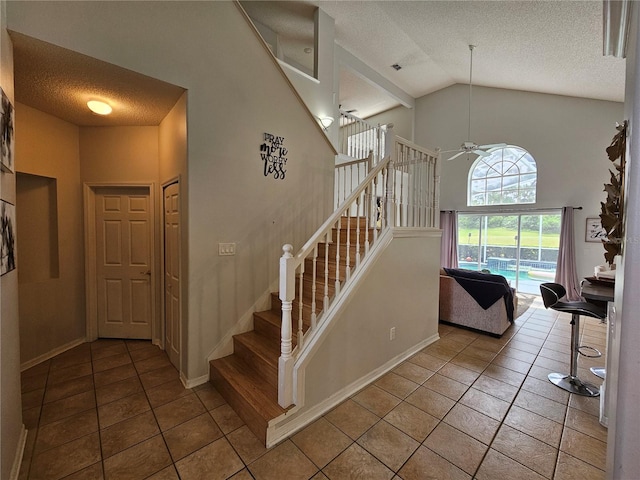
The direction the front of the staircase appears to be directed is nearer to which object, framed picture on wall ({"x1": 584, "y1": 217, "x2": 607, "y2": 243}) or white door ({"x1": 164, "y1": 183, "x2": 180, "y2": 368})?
the white door

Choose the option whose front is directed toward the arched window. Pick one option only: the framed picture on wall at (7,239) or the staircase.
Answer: the framed picture on wall

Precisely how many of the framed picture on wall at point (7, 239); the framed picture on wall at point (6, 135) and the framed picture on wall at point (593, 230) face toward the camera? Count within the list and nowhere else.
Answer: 1

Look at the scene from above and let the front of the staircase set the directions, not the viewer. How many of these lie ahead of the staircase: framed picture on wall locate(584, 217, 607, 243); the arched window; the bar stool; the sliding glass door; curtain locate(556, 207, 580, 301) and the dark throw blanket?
0

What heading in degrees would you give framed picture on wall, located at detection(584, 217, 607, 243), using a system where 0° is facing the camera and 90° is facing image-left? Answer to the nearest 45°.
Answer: approximately 0°

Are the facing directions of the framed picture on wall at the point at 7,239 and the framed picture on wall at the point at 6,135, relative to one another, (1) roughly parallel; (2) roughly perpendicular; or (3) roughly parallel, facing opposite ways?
roughly parallel

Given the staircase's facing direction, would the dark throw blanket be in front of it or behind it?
behind

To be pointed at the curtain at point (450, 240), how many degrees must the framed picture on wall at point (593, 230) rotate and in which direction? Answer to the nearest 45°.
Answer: approximately 90° to its right

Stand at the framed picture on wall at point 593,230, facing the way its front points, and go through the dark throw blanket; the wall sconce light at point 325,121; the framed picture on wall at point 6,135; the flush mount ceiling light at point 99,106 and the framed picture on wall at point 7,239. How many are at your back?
0

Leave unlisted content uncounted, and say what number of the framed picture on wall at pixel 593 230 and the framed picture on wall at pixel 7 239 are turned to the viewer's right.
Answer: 1

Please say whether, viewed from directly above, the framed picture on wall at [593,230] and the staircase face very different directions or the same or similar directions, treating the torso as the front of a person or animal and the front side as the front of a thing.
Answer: same or similar directions

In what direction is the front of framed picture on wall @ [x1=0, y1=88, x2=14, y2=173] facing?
to the viewer's right

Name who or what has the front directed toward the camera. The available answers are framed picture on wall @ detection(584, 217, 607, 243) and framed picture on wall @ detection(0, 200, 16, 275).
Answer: framed picture on wall @ detection(584, 217, 607, 243)

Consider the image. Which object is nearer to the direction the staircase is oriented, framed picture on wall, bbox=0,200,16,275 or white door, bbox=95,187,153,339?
the framed picture on wall

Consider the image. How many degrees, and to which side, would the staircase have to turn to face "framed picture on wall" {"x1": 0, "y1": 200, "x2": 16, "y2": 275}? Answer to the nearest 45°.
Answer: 0° — it already faces it

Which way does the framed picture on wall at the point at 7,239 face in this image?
to the viewer's right
